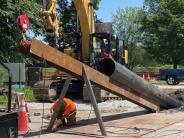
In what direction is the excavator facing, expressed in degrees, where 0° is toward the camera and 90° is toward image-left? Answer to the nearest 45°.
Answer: approximately 45°

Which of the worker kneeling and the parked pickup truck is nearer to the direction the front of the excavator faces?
the worker kneeling

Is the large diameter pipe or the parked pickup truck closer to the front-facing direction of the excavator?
the large diameter pipe

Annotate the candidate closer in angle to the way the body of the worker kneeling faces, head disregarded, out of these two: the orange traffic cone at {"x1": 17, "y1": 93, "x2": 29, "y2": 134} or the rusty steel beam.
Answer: the orange traffic cone
